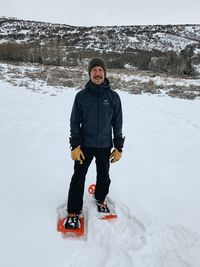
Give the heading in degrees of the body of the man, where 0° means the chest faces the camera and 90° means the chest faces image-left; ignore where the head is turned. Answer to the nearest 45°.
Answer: approximately 0°
